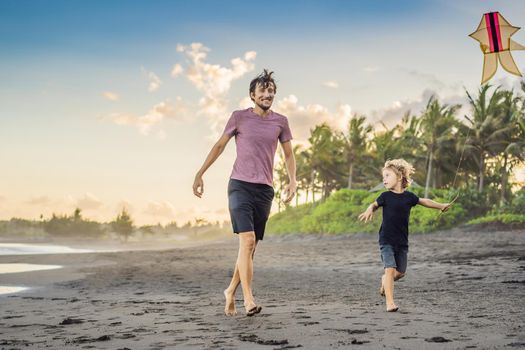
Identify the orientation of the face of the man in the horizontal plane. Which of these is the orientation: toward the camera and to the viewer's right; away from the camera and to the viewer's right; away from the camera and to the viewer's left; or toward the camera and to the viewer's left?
toward the camera and to the viewer's right

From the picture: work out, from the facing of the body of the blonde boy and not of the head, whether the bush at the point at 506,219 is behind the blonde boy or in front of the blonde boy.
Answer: behind

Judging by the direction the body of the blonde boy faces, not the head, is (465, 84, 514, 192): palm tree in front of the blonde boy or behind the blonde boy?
behind

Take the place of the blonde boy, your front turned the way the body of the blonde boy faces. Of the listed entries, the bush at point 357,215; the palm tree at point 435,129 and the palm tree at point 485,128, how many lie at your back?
3

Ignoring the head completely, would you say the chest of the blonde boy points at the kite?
no

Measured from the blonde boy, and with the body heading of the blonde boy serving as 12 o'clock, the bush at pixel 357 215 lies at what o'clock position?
The bush is roughly at 6 o'clock from the blonde boy.

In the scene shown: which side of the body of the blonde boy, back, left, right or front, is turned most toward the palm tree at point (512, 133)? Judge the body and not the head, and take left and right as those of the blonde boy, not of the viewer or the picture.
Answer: back

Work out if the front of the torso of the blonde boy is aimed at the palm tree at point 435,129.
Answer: no

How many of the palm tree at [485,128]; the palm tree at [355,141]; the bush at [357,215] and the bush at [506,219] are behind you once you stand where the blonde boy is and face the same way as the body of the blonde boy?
4

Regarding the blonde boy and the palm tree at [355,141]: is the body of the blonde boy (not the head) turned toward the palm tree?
no

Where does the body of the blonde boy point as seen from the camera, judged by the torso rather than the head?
toward the camera

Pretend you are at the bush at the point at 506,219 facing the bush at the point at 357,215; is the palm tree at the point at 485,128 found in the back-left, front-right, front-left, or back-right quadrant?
front-right

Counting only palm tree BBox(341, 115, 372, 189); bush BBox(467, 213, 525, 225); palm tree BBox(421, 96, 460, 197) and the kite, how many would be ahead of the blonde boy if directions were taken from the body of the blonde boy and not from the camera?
0

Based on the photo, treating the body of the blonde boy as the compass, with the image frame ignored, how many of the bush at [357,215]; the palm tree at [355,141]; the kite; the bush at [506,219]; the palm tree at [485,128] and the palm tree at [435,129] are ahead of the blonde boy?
0
